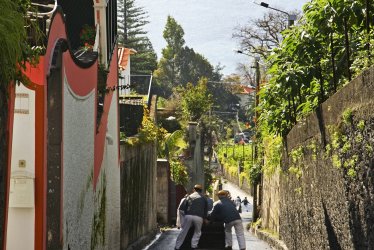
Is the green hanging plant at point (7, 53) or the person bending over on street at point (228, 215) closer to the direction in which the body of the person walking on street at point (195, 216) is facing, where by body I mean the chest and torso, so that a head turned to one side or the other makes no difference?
the person bending over on street

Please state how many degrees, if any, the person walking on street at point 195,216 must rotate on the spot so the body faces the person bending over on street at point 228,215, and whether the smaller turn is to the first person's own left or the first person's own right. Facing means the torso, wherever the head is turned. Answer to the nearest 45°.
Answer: approximately 90° to the first person's own right

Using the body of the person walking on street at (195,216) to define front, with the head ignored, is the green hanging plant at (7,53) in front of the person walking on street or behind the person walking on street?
behind

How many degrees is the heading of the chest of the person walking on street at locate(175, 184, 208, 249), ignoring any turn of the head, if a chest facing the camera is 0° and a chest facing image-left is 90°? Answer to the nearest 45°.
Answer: approximately 180°
